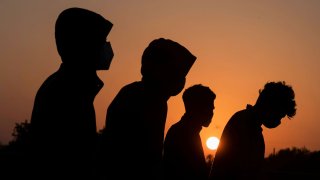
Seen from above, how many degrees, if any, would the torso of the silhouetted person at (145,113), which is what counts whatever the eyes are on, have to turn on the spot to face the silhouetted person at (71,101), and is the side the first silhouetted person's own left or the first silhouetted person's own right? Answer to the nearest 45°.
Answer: approximately 135° to the first silhouetted person's own right

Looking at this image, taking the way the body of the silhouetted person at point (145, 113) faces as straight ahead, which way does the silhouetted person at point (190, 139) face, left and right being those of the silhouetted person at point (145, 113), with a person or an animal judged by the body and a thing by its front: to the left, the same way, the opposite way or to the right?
the same way

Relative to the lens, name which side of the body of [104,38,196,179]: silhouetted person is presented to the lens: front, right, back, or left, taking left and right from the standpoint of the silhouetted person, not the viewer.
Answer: right

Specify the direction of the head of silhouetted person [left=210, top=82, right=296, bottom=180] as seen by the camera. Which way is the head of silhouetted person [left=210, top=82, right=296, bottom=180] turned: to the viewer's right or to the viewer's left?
to the viewer's right

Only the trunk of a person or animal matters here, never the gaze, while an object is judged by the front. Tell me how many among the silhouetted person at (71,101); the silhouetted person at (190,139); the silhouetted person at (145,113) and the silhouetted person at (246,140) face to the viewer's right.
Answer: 4

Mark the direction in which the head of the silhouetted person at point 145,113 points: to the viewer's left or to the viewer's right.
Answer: to the viewer's right

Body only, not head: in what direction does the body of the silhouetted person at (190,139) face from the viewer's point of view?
to the viewer's right

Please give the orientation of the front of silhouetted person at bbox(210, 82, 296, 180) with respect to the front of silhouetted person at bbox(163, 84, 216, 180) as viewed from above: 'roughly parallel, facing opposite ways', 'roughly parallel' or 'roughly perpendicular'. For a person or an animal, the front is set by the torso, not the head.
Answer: roughly parallel

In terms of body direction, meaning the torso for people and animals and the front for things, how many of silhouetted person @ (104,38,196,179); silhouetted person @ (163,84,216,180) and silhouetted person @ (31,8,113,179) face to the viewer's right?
3

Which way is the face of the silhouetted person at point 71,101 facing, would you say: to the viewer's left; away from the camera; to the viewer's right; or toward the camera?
to the viewer's right

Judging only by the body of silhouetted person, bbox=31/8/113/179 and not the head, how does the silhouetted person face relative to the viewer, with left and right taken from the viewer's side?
facing to the right of the viewer

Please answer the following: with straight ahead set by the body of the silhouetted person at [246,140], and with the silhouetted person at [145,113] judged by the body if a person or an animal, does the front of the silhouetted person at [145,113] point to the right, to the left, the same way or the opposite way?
the same way

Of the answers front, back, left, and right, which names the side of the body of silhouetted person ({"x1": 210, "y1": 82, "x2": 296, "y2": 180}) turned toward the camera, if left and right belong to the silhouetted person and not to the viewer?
right

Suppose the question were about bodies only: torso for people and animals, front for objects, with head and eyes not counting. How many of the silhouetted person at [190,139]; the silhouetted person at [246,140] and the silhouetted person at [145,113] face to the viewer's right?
3

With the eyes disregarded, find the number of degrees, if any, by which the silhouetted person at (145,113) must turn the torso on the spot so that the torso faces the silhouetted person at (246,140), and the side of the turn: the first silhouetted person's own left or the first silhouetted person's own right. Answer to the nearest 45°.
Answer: approximately 45° to the first silhouetted person's own left
